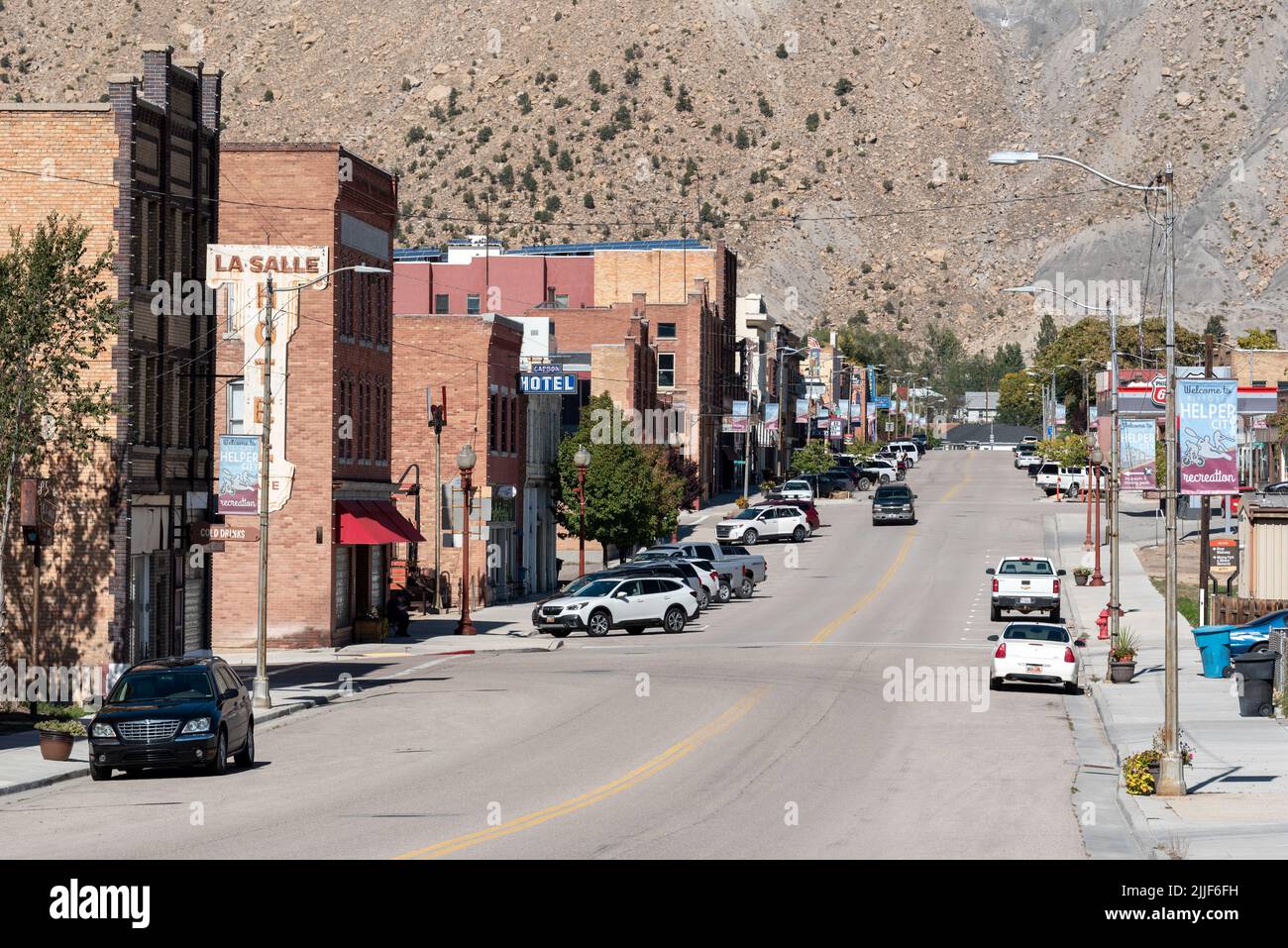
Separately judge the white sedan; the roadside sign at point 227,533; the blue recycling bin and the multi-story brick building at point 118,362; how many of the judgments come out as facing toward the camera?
1

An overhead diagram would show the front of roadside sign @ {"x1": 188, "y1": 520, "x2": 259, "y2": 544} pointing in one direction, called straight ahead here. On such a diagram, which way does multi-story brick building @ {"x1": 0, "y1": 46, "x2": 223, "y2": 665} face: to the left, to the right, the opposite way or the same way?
to the left

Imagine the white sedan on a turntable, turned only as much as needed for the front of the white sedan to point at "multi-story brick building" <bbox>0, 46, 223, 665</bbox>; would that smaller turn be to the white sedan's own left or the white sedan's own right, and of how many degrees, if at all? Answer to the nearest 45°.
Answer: approximately 90° to the white sedan's own left

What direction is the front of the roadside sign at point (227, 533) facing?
toward the camera

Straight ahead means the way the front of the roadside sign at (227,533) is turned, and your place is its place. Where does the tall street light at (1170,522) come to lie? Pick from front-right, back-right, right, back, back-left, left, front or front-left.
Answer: front-left

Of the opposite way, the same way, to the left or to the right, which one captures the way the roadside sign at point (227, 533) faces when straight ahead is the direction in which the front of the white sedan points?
the opposite way

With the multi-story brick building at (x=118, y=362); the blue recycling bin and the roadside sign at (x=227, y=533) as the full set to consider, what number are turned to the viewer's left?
1

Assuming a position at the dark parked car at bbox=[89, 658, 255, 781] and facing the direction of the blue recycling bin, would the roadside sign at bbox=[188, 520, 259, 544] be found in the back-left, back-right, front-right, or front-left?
front-left

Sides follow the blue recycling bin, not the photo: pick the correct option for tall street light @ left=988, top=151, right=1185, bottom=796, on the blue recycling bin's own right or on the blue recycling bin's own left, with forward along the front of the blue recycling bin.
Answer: on the blue recycling bin's own left

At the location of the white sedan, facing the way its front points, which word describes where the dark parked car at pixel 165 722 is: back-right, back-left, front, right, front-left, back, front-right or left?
back-left

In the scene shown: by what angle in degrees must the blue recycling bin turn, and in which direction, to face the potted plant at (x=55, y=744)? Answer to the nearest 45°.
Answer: approximately 45° to its left

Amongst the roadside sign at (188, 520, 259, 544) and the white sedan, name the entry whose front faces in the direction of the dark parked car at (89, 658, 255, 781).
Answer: the roadside sign

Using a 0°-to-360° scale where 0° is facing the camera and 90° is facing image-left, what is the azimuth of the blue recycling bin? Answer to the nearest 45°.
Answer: approximately 90°

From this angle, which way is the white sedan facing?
away from the camera

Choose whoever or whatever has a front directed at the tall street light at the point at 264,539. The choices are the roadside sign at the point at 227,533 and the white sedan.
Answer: the roadside sign

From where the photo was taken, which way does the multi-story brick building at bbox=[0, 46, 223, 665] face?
to the viewer's right
